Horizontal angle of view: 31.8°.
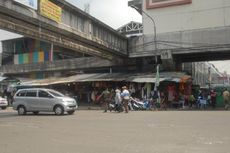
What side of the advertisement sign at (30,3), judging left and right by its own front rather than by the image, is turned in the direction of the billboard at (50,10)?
left

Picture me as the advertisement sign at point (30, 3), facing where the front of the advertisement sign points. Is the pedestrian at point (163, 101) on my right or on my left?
on my left

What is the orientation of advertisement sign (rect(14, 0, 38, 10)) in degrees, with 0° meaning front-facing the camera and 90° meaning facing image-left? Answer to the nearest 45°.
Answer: approximately 315°

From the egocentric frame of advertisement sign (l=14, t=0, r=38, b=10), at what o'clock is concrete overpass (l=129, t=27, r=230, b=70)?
The concrete overpass is roughly at 9 o'clock from the advertisement sign.

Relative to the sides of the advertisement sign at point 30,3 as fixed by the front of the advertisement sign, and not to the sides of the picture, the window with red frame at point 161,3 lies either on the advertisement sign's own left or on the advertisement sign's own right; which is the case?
on the advertisement sign's own left
